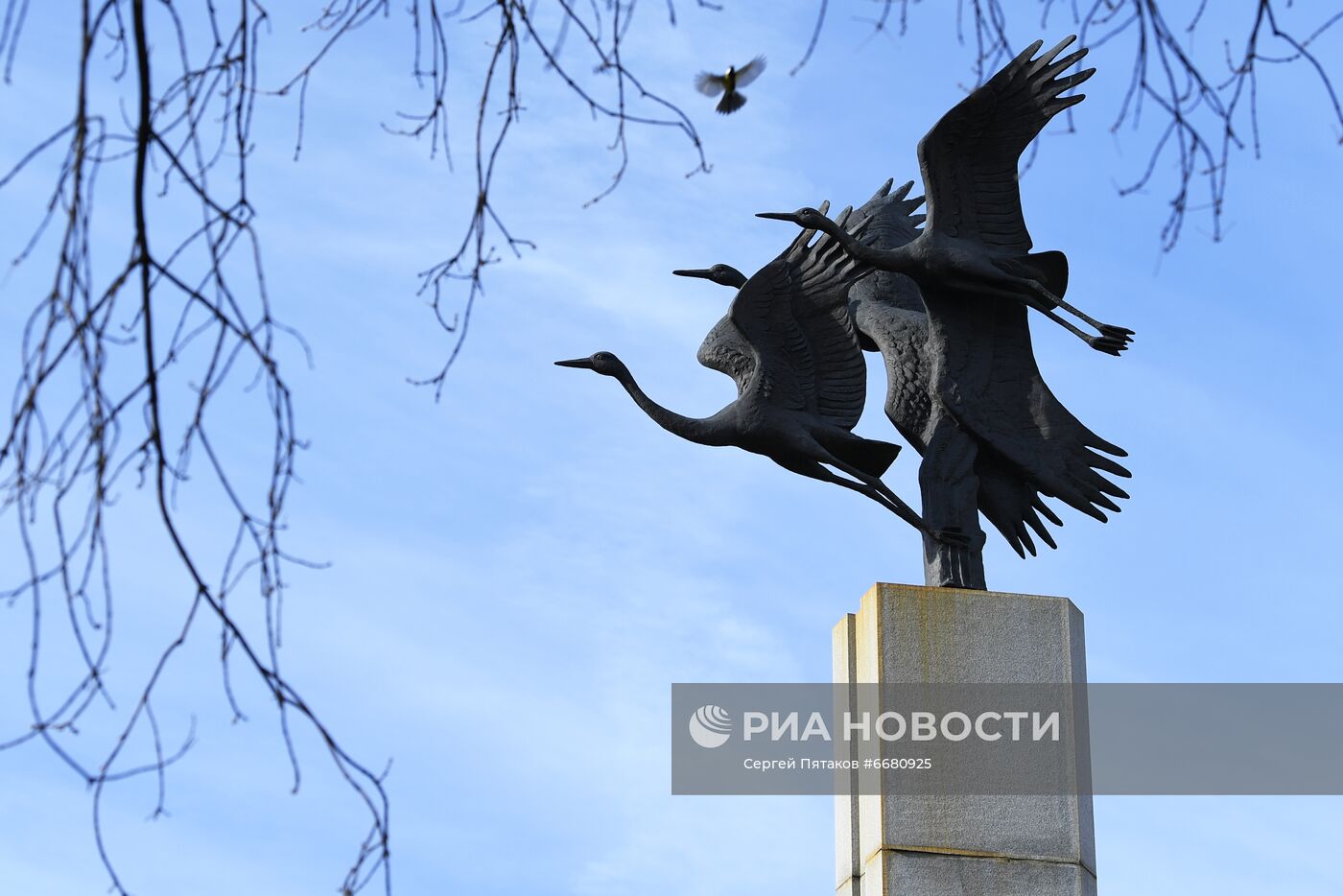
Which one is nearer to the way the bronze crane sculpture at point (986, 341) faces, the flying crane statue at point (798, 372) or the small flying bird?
the flying crane statue

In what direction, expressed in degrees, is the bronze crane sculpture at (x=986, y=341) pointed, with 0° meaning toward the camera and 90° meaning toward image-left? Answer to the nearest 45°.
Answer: approximately 90°

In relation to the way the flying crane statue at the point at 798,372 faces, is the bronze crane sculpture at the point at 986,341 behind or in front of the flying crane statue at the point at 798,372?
behind

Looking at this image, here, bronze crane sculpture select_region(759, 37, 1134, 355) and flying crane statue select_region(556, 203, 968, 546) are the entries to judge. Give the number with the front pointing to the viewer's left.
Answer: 2

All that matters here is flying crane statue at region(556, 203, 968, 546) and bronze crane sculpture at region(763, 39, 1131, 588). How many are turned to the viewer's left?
2

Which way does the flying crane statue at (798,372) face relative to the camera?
to the viewer's left

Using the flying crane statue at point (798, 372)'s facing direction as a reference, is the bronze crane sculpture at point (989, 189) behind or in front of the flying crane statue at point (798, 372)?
behind
